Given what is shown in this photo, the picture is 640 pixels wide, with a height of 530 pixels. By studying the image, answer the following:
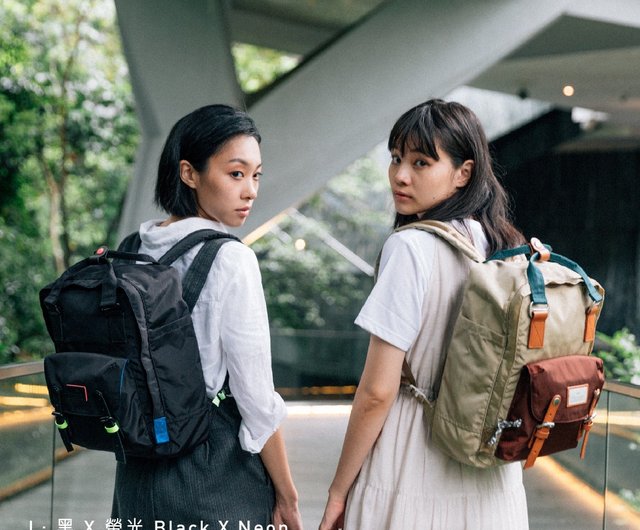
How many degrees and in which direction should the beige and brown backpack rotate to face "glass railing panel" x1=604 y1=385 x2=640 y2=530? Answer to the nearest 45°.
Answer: approximately 135° to its left

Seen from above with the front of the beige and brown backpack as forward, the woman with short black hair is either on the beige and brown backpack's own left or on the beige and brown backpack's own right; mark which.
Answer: on the beige and brown backpack's own right

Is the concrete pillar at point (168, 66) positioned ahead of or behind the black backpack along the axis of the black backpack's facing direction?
behind

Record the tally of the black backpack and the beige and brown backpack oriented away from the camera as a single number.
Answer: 0

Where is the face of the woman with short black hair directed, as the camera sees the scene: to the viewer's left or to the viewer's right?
to the viewer's right

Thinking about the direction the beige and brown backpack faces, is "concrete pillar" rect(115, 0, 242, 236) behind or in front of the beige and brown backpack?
behind

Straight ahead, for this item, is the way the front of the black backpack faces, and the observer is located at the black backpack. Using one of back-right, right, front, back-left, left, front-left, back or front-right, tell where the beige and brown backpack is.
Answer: back-left
